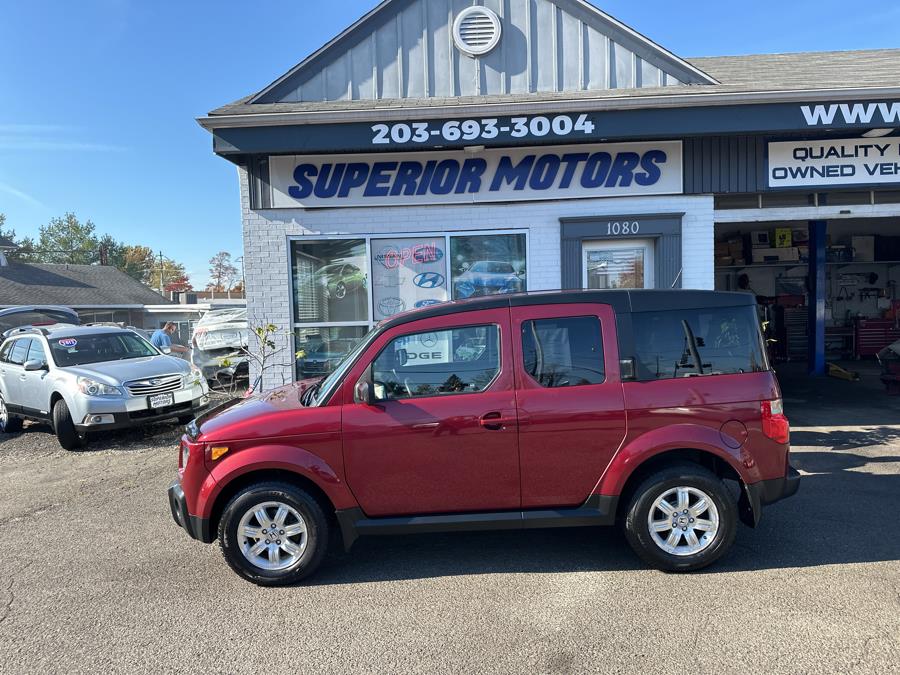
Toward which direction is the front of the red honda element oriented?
to the viewer's left

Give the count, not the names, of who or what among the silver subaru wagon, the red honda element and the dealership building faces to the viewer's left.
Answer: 1

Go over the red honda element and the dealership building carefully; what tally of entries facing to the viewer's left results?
1

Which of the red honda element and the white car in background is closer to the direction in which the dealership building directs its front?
the red honda element

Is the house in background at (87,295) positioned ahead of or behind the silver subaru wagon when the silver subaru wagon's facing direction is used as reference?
behind

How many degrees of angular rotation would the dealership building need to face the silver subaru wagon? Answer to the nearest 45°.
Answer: approximately 90° to its right

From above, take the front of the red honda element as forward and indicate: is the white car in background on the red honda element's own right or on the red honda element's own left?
on the red honda element's own right

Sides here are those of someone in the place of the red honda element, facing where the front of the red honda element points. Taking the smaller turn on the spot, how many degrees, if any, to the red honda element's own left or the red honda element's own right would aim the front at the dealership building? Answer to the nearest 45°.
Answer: approximately 90° to the red honda element's own right

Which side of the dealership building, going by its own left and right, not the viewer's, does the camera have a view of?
front

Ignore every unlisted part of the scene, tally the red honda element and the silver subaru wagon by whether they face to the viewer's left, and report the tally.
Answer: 1

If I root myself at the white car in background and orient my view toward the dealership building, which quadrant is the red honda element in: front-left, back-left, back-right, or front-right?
front-right

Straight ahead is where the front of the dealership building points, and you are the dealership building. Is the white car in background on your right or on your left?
on your right

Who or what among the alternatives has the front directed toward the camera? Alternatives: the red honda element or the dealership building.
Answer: the dealership building

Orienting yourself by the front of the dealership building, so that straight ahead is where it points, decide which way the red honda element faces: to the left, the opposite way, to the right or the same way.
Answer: to the right

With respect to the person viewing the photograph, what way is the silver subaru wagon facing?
facing the viewer and to the right of the viewer

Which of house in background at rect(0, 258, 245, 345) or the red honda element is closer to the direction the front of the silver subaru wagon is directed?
the red honda element
